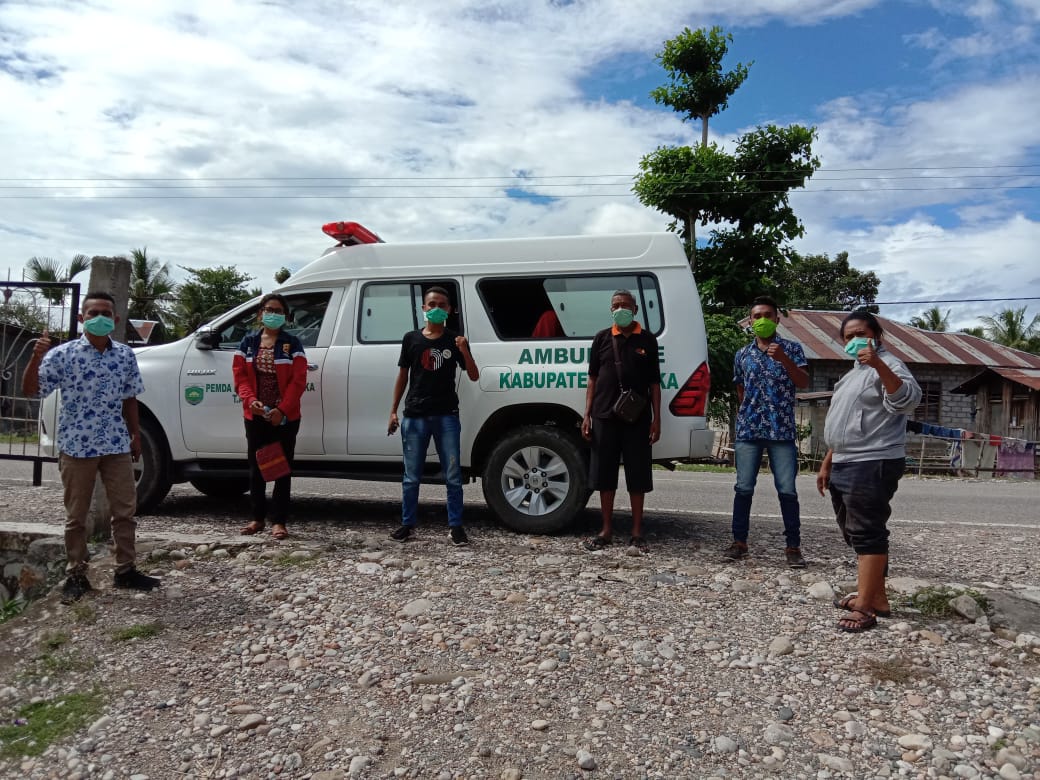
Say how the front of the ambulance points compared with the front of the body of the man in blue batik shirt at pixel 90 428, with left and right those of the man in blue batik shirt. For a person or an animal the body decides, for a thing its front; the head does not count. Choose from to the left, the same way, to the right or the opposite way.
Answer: to the right

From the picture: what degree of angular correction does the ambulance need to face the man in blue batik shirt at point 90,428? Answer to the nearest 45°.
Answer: approximately 45° to its left

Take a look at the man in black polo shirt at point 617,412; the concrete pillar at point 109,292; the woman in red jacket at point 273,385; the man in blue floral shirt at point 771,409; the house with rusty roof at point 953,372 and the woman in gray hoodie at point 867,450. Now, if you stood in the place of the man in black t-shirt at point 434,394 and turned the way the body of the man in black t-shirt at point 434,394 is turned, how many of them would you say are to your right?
2

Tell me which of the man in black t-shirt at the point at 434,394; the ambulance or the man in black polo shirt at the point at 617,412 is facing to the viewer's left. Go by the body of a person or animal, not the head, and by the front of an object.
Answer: the ambulance

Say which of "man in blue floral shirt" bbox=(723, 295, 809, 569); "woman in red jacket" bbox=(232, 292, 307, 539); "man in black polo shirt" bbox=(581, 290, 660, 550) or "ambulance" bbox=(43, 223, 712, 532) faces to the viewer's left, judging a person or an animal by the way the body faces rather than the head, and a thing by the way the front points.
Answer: the ambulance

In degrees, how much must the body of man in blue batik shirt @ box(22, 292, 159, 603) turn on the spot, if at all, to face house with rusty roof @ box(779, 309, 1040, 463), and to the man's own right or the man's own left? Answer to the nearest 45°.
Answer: approximately 135° to the man's own left

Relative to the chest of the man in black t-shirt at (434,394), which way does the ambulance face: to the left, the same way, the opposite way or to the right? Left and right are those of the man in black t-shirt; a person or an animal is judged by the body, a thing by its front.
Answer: to the right

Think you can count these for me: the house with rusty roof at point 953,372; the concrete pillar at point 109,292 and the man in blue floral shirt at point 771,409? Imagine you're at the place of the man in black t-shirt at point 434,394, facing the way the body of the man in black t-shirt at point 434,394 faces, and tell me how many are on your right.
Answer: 1

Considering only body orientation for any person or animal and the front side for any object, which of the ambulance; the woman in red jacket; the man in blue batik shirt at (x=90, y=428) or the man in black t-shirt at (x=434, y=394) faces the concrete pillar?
the ambulance

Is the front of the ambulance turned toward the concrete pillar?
yes

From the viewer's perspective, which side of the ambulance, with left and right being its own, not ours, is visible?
left

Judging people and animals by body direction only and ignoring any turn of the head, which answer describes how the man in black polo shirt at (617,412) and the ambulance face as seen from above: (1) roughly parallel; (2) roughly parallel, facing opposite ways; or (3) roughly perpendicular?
roughly perpendicular
